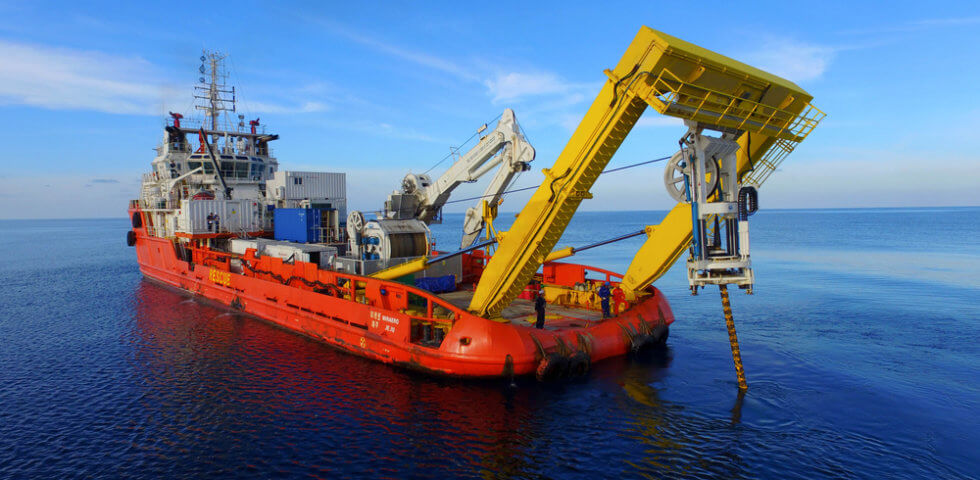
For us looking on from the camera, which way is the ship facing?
facing away from the viewer and to the left of the viewer
